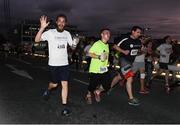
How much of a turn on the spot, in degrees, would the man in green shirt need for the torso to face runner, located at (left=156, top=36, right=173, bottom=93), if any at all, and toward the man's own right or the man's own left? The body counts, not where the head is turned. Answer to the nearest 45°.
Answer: approximately 90° to the man's own left

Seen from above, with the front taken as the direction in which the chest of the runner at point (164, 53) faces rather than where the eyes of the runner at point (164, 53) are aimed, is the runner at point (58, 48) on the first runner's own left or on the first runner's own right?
on the first runner's own right

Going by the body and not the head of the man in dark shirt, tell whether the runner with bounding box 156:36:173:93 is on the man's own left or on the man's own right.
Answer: on the man's own left

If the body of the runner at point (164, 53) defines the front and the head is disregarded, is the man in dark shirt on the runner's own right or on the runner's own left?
on the runner's own right

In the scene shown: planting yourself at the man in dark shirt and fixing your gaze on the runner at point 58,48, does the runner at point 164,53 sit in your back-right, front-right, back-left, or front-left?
back-right

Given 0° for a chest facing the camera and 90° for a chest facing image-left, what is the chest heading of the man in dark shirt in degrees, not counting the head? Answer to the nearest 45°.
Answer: approximately 315°

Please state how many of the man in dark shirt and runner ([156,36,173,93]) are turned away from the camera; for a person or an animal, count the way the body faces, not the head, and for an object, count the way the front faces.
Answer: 0

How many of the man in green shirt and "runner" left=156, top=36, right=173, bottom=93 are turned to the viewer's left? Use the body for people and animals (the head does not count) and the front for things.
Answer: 0

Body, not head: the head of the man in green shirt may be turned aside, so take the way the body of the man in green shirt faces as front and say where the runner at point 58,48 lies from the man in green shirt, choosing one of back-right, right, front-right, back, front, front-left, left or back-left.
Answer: right

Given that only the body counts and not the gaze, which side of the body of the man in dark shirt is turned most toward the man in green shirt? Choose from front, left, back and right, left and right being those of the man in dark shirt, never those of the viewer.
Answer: right

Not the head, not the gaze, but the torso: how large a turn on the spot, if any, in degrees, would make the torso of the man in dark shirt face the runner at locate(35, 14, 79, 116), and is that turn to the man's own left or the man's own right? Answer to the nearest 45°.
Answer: approximately 90° to the man's own right

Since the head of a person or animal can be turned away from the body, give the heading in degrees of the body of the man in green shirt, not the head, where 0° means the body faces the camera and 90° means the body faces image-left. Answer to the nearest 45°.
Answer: approximately 315°

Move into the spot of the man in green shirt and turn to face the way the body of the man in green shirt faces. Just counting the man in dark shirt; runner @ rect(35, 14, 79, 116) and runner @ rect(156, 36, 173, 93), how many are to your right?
1
